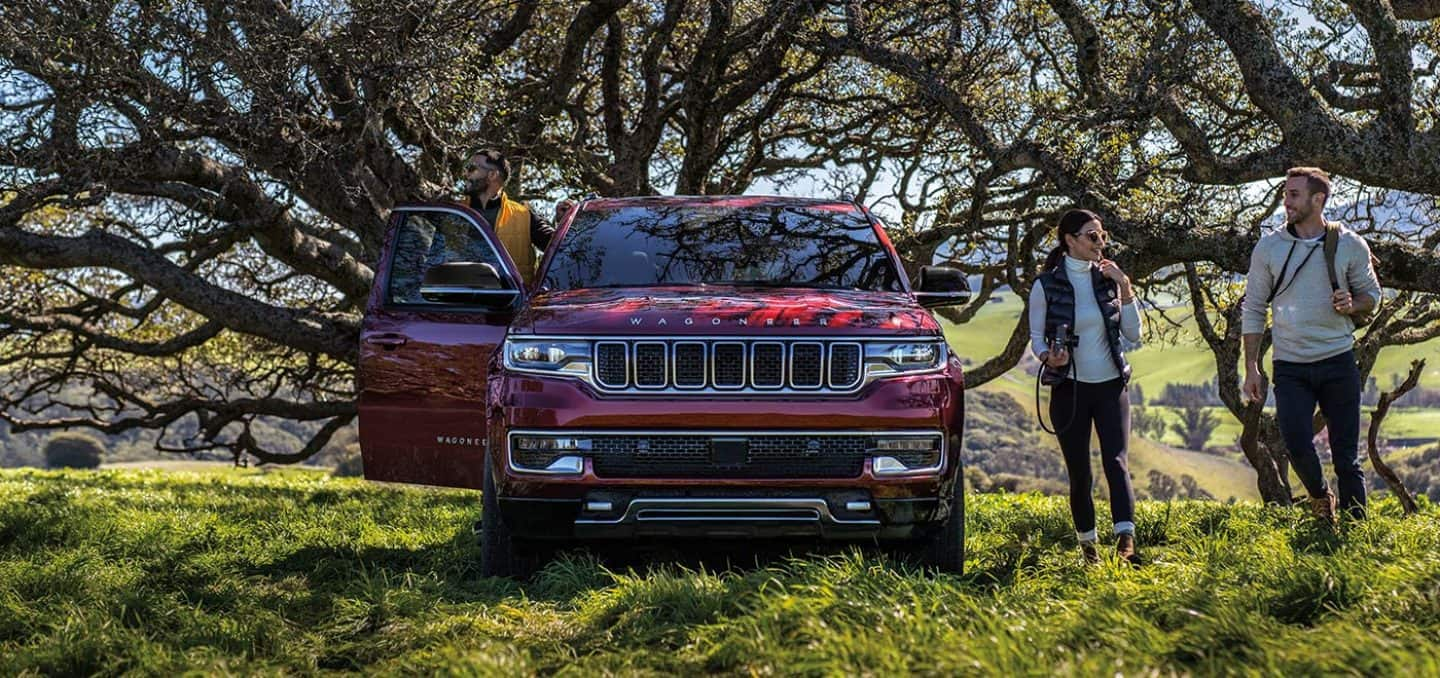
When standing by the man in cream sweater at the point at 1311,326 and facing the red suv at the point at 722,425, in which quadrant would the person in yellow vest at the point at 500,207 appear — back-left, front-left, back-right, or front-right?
front-right

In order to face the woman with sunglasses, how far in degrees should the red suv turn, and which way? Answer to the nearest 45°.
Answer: approximately 90° to its left

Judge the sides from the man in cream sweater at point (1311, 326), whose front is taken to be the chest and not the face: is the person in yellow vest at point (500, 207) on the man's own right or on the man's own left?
on the man's own right

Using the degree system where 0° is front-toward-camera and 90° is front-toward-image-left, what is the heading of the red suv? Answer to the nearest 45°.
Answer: approximately 0°

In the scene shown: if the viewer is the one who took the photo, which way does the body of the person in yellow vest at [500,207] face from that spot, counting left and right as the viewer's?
facing the viewer and to the left of the viewer

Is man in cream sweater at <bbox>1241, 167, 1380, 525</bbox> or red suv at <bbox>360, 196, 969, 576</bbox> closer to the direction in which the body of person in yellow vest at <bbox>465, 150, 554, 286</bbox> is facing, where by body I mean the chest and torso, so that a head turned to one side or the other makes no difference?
the red suv

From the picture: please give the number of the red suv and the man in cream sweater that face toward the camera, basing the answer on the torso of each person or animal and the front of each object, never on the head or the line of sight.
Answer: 2

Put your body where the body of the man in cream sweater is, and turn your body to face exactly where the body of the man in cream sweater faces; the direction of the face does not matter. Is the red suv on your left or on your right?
on your right

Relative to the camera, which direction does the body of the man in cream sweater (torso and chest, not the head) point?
toward the camera

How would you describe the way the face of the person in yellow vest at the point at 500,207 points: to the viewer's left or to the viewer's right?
to the viewer's left

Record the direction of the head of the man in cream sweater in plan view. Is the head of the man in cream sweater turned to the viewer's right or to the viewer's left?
to the viewer's left

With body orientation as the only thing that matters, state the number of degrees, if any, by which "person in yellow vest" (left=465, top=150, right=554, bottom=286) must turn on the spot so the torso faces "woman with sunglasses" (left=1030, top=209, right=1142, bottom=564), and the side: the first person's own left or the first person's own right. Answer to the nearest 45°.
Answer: approximately 90° to the first person's own left
